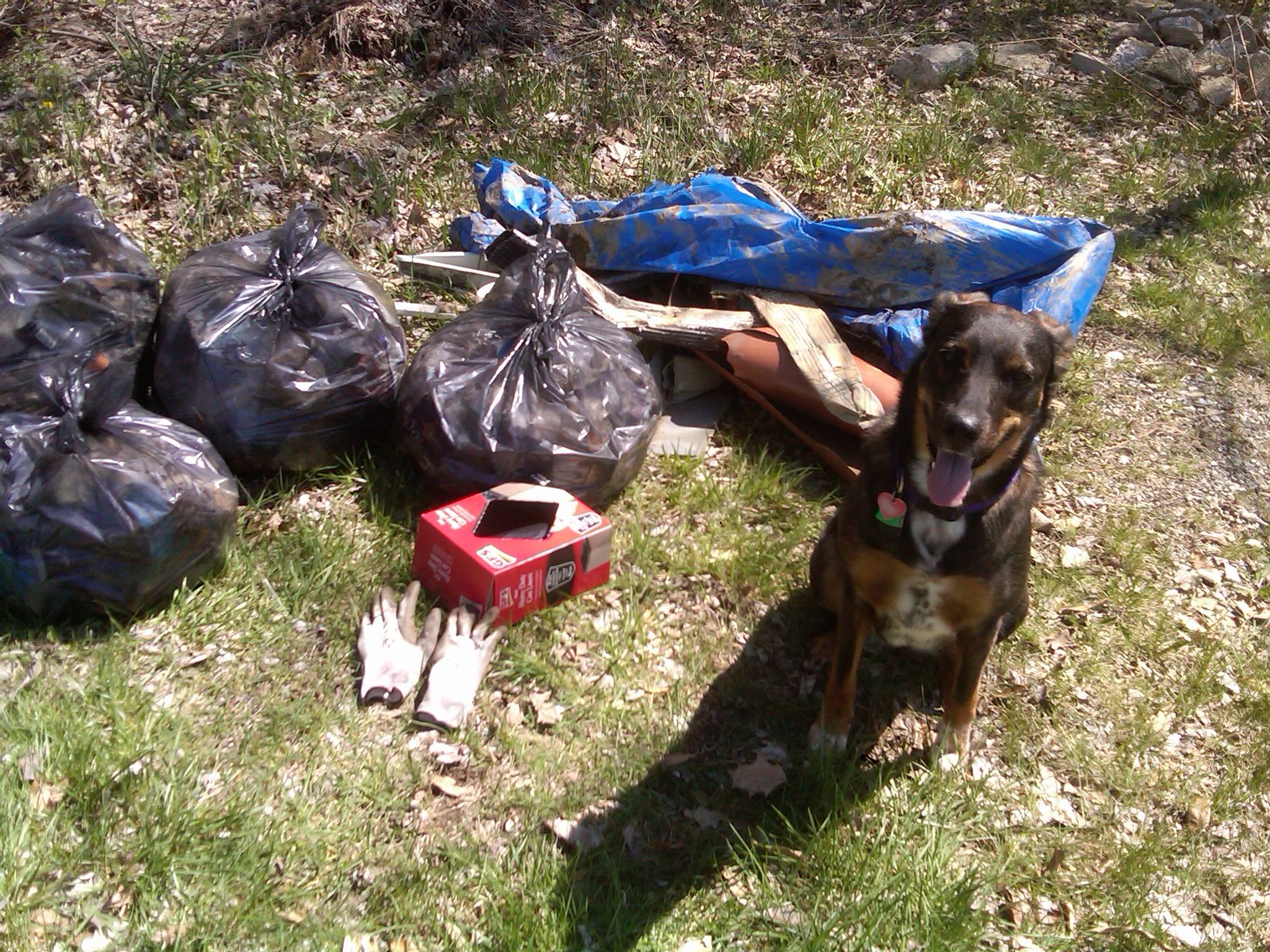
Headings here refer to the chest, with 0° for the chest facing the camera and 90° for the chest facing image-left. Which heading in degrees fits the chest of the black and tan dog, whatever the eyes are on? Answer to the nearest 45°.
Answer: approximately 0°

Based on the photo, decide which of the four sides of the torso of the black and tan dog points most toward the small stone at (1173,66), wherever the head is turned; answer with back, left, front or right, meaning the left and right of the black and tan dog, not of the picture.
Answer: back

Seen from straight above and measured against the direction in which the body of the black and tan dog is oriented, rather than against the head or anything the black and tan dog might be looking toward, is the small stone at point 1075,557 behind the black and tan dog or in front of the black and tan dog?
behind

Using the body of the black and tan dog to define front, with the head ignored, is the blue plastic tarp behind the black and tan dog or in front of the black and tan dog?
behind

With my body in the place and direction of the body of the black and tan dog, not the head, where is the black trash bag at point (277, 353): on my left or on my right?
on my right

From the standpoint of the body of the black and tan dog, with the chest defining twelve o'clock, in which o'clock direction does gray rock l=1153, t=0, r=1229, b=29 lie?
The gray rock is roughly at 6 o'clock from the black and tan dog.

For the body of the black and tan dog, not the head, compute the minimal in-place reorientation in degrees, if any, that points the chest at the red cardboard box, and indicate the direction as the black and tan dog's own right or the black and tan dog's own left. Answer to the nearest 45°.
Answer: approximately 90° to the black and tan dog's own right

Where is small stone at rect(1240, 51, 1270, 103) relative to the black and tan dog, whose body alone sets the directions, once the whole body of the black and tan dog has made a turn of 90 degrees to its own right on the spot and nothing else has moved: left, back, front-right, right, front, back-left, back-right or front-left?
right

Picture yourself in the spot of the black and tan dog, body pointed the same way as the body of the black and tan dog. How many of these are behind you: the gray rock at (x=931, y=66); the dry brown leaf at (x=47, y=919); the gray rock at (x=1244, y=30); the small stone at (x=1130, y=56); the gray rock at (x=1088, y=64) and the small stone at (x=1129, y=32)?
5

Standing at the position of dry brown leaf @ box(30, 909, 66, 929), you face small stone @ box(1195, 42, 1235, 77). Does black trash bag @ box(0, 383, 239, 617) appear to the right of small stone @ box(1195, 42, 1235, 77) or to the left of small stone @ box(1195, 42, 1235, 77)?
left

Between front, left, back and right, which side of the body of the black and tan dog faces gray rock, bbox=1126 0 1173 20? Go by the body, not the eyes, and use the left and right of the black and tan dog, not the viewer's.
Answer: back

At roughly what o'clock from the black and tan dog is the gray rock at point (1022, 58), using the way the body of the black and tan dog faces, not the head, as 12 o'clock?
The gray rock is roughly at 6 o'clock from the black and tan dog.

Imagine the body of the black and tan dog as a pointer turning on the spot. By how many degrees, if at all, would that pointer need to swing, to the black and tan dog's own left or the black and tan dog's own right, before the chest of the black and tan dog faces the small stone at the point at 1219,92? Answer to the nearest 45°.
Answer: approximately 180°
